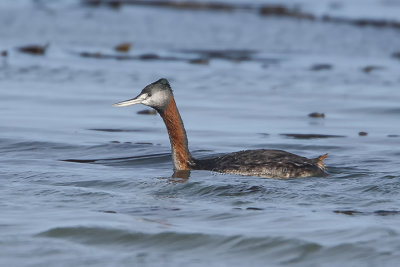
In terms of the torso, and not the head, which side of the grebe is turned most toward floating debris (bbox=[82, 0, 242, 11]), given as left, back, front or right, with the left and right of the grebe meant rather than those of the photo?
right

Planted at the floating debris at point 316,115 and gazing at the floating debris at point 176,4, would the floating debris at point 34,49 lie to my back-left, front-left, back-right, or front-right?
front-left

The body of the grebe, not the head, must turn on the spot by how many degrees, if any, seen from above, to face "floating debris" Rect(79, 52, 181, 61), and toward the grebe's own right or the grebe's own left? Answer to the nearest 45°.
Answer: approximately 90° to the grebe's own right

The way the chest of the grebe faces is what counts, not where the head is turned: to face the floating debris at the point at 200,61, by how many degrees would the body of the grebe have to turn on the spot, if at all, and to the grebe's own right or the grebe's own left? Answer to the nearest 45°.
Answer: approximately 90° to the grebe's own right

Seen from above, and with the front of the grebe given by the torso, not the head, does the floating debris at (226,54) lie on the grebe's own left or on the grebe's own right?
on the grebe's own right

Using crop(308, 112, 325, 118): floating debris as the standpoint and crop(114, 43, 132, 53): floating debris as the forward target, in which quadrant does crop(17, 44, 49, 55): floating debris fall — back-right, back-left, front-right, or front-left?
front-left

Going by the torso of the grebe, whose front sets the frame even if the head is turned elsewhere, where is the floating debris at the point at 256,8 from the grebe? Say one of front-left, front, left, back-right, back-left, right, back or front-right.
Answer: right

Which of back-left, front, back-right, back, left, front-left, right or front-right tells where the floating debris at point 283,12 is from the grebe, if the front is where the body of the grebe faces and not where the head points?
right

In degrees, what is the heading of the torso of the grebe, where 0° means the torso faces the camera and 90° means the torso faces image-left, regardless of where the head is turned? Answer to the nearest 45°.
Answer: approximately 90°

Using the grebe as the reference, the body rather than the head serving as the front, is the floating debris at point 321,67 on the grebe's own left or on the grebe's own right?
on the grebe's own right
